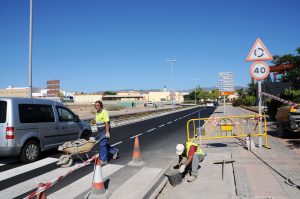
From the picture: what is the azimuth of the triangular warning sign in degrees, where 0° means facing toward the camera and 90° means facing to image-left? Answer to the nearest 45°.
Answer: approximately 0°

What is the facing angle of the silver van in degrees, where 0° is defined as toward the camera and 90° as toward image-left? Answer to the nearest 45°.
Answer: approximately 225°

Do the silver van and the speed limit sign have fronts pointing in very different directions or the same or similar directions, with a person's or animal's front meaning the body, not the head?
very different directions

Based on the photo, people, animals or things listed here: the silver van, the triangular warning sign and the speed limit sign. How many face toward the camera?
2

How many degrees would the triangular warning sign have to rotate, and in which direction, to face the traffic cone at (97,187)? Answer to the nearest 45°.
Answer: approximately 45° to its right

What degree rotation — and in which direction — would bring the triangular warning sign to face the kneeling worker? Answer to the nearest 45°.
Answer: approximately 45° to its right
